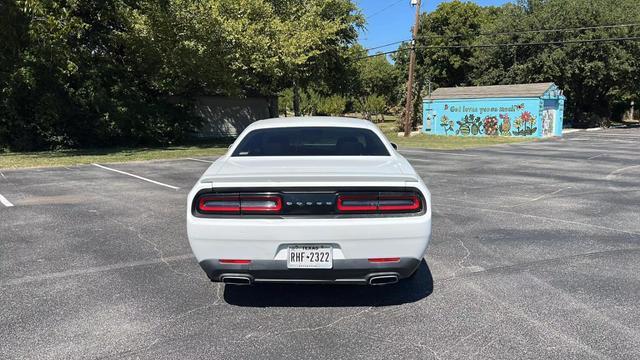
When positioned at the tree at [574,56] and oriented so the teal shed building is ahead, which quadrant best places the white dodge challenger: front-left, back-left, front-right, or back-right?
front-left

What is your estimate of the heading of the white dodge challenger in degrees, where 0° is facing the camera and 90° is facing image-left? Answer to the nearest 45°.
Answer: approximately 180°

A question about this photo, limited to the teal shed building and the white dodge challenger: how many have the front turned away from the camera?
1

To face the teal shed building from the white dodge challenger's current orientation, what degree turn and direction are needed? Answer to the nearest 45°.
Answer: approximately 45° to its right

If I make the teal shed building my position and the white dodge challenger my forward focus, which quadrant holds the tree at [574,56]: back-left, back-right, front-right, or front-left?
back-left

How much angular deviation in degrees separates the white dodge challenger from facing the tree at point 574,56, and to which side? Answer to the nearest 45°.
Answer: approximately 45° to its right
